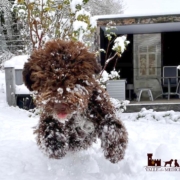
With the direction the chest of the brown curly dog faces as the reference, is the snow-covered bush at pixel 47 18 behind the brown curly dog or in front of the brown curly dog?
behind

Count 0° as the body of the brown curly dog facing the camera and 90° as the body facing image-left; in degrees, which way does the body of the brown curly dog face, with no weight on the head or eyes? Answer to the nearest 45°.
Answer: approximately 0°
